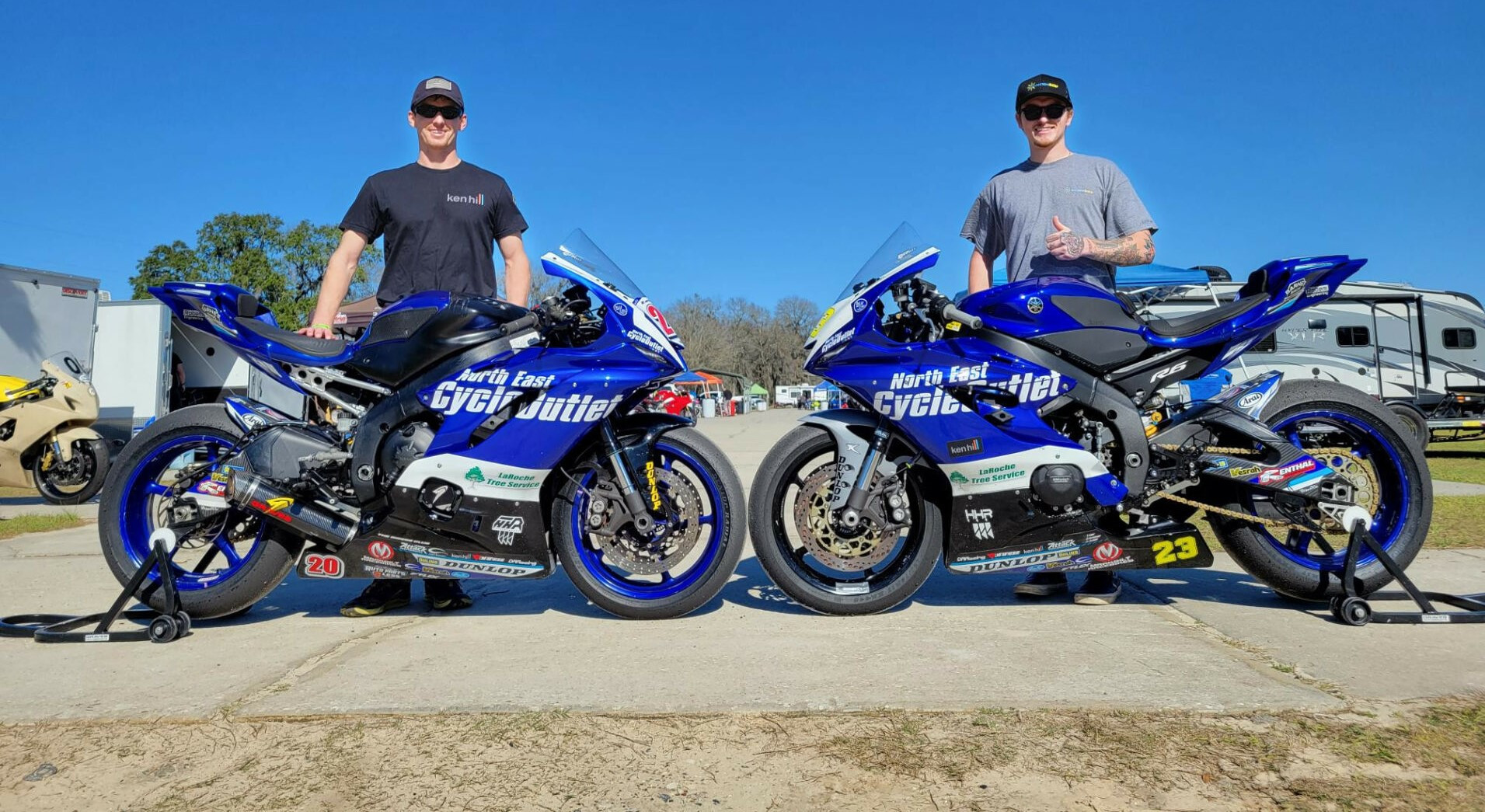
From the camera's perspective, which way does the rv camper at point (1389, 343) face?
to the viewer's right

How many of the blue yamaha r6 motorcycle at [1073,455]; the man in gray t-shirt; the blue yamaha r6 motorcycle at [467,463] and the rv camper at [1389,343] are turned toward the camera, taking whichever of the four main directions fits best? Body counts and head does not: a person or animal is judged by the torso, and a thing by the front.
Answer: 1

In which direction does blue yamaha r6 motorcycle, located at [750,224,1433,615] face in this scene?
to the viewer's left

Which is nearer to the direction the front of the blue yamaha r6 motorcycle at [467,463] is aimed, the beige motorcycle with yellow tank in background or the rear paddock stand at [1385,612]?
the rear paddock stand

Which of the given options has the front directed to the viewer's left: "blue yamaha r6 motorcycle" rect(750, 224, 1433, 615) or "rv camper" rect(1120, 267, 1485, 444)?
the blue yamaha r6 motorcycle

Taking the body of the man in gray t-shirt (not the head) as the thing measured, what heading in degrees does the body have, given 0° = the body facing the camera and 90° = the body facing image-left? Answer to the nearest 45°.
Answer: approximately 0°

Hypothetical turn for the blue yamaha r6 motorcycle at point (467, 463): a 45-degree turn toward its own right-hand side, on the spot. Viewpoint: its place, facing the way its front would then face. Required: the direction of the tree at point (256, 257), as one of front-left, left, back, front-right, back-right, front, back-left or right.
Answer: back-left

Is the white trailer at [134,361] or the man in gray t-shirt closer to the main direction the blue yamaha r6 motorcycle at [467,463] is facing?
the man in gray t-shirt

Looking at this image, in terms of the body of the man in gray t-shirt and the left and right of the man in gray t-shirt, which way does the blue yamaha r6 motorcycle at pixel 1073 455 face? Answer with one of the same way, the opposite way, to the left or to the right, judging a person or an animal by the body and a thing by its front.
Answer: to the right

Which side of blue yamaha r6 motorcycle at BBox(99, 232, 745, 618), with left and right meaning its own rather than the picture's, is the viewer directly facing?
right
